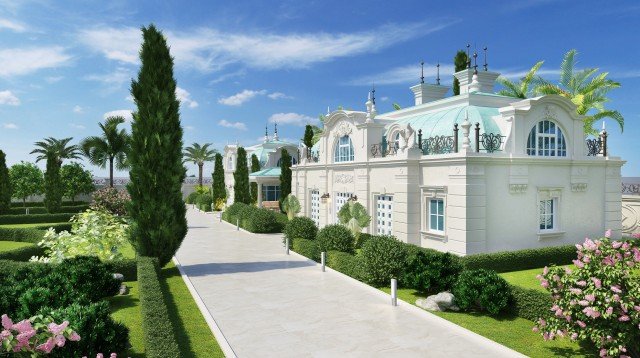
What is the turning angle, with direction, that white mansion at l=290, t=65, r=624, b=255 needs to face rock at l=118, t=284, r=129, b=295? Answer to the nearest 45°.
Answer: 0° — it already faces it

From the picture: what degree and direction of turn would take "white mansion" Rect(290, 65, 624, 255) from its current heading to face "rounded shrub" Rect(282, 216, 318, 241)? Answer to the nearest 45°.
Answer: approximately 45° to its right

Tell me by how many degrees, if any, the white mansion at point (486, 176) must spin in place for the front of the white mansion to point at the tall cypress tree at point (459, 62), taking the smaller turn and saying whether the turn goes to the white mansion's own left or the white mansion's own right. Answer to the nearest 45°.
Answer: approximately 135° to the white mansion's own right

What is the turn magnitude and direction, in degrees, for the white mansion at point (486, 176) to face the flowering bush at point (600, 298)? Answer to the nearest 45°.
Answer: approximately 45° to its left

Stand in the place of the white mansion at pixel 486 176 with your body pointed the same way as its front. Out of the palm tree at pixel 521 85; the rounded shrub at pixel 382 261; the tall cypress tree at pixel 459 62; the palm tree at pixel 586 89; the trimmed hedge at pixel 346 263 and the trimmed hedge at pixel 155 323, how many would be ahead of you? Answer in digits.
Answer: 3

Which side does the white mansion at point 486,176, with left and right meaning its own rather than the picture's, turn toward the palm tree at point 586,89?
back

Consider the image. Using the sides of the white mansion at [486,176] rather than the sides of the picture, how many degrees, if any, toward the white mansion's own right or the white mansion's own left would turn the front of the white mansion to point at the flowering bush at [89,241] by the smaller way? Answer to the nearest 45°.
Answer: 0° — it already faces it

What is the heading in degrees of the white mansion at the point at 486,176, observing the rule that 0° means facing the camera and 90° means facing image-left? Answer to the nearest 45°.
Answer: approximately 45°

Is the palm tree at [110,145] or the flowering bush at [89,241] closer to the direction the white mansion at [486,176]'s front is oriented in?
the flowering bush

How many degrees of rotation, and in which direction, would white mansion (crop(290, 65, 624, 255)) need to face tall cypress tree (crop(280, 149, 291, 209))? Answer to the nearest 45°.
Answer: approximately 90° to its right

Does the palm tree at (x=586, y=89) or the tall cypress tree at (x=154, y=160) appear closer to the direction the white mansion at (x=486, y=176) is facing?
the tall cypress tree

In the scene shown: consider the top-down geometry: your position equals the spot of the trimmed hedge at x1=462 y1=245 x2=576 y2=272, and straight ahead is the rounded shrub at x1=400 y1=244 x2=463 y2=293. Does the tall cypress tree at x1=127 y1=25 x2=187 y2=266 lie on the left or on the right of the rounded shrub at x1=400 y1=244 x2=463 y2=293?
right
